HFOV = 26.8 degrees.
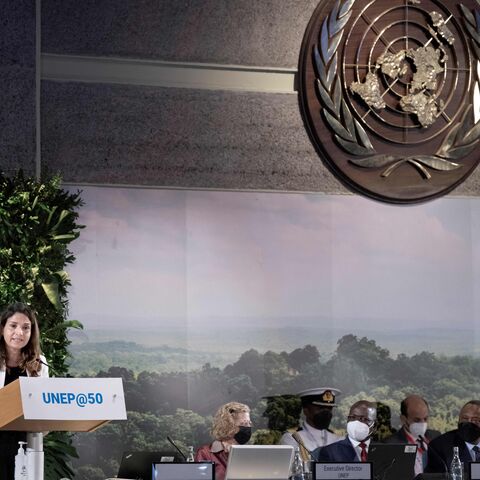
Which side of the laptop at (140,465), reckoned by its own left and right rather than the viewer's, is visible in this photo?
back

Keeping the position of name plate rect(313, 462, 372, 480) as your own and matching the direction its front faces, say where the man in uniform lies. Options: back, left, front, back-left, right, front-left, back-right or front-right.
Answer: back

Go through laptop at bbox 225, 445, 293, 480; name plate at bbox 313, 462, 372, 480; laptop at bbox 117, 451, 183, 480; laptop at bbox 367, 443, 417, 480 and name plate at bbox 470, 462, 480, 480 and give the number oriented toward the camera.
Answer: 2

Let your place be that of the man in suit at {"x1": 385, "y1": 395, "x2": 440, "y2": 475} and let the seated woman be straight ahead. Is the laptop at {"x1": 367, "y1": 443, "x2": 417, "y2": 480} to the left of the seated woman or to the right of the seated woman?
left

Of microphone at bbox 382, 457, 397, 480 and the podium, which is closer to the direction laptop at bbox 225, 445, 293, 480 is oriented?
the microphone

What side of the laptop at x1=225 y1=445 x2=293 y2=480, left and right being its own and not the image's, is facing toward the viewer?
back

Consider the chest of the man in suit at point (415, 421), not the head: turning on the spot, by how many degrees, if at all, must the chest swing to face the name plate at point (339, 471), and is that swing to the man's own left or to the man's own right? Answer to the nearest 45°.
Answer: approximately 45° to the man's own right

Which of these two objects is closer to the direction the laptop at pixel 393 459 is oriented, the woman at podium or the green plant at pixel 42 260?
the green plant

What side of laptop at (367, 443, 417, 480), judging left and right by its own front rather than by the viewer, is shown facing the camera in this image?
back

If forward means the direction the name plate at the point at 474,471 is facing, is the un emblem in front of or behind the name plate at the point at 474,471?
behind

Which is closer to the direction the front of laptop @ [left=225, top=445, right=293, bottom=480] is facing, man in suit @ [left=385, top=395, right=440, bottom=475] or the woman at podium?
the man in suit
